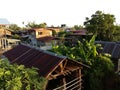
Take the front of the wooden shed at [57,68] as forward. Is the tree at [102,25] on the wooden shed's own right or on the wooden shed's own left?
on the wooden shed's own left

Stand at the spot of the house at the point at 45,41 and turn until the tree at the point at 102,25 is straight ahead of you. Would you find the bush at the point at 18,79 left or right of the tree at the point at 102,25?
right

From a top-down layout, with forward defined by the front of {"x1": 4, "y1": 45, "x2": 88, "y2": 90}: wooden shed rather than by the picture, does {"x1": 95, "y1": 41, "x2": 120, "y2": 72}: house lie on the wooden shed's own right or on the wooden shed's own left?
on the wooden shed's own left

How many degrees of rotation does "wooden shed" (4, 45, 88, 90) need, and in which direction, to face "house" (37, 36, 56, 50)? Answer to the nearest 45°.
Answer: approximately 135° to its left

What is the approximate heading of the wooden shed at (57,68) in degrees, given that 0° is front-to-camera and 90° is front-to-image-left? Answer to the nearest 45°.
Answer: approximately 315°

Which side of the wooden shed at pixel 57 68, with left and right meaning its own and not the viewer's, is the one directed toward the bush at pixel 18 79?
right

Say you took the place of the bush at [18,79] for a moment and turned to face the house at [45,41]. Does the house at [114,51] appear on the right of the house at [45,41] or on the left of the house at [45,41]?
right
